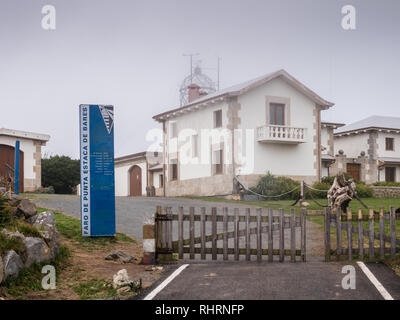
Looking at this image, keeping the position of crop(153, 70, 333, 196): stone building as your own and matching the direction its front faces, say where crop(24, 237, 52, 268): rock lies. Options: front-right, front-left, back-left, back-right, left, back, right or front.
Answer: front-right

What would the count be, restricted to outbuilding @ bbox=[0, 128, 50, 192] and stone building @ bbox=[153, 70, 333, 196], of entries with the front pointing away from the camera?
0

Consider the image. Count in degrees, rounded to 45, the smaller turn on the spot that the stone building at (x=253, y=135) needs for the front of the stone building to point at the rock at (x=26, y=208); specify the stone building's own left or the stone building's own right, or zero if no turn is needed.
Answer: approximately 45° to the stone building's own right

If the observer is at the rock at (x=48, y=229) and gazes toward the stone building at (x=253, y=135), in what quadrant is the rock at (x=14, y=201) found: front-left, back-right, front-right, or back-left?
front-left

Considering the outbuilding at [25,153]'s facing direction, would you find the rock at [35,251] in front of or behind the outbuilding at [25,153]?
in front

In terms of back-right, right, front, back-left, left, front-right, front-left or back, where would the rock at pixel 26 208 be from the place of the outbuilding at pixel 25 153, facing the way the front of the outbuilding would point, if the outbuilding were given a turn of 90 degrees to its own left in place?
back-right

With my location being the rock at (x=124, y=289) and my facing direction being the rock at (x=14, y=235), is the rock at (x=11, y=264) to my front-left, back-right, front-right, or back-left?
front-left

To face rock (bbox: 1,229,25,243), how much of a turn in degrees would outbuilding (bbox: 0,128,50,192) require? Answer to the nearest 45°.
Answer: approximately 45° to its right

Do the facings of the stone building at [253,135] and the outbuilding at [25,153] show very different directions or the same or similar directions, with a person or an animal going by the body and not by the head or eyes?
same or similar directions

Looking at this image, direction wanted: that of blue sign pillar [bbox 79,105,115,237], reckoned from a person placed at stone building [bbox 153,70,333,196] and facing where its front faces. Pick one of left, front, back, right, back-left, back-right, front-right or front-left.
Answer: front-right

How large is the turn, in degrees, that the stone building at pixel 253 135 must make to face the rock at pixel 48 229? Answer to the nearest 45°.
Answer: approximately 45° to its right
